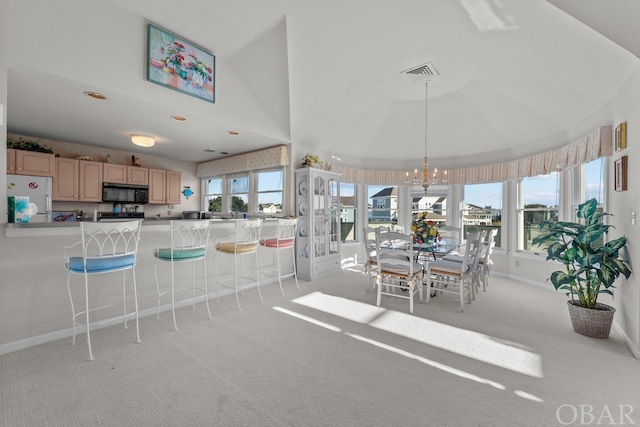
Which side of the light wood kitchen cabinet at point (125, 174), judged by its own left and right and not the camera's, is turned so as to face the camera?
front

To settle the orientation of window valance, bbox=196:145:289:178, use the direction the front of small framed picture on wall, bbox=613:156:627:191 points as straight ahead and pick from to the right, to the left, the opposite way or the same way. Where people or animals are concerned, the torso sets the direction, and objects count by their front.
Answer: to the left

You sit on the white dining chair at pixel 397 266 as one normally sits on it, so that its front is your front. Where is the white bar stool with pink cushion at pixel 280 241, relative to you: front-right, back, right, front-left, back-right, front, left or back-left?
back-left

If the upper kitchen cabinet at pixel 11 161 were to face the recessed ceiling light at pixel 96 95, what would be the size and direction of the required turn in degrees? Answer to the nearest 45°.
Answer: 0° — it already faces it

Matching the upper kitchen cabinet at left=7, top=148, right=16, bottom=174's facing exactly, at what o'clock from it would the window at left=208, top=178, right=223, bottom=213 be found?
The window is roughly at 9 o'clock from the upper kitchen cabinet.

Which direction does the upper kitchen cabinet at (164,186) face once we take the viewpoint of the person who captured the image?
facing the viewer and to the right of the viewer

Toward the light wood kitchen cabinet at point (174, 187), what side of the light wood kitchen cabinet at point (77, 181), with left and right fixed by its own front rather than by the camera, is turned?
left

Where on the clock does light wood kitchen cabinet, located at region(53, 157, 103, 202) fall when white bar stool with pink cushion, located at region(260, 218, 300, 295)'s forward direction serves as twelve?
The light wood kitchen cabinet is roughly at 11 o'clock from the white bar stool with pink cushion.

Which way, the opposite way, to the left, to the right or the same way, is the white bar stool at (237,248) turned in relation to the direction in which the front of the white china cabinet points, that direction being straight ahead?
the opposite way

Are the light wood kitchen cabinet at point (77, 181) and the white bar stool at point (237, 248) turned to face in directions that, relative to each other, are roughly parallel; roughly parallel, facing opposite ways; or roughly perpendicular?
roughly parallel, facing opposite ways

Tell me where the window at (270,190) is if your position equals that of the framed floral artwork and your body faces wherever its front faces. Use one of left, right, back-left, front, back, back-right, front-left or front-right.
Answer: left

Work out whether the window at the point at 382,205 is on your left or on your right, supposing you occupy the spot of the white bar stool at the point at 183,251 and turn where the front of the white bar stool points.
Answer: on your right

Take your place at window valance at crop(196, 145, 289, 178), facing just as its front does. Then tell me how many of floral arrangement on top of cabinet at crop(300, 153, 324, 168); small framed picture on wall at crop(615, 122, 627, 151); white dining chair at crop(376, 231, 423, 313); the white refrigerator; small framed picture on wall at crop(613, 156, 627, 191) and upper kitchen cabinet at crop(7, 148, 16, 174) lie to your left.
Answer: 4

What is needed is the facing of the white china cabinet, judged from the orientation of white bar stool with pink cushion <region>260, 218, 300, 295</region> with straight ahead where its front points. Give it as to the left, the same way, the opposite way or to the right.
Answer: the opposite way

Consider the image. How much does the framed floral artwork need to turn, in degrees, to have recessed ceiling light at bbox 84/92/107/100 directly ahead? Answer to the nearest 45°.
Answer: approximately 135° to its right

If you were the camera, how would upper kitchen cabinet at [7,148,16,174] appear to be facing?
facing the viewer

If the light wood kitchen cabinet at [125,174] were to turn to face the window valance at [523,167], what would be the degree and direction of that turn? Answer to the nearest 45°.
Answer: approximately 45° to its left

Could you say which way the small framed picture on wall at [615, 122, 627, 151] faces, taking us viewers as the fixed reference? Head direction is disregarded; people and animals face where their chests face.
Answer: facing to the left of the viewer
